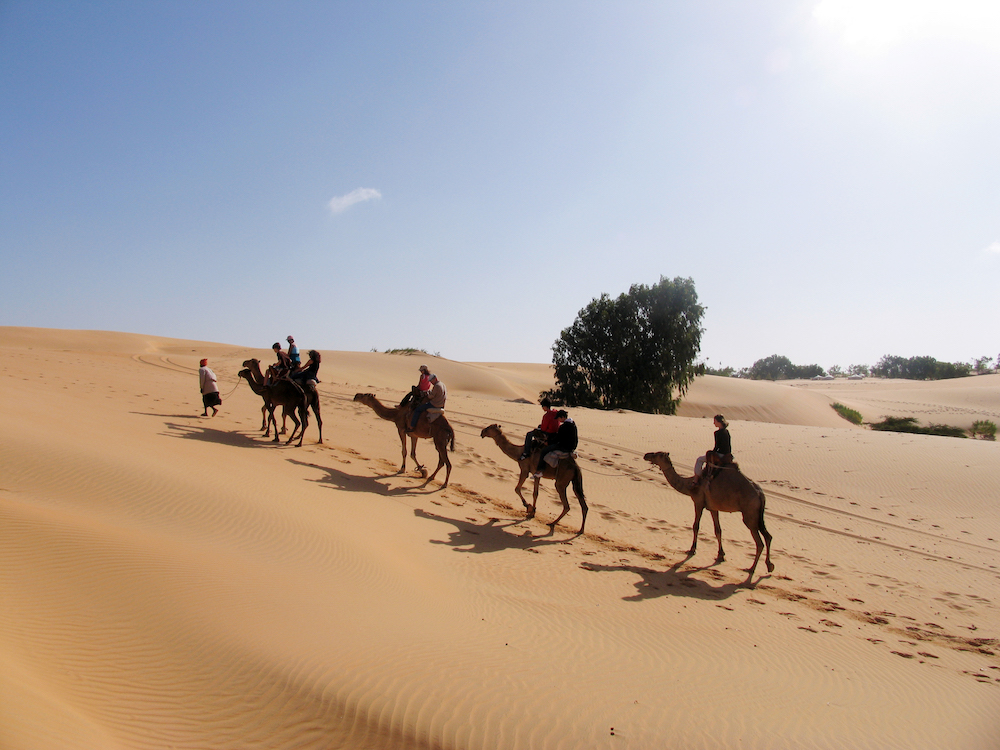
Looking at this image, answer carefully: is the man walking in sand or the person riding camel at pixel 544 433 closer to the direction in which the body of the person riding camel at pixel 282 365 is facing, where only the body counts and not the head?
the man walking in sand

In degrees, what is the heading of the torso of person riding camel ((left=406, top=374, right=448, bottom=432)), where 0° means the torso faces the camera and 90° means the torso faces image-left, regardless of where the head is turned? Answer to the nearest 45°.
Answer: approximately 90°

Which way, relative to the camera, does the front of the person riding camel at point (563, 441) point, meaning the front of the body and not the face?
to the viewer's left

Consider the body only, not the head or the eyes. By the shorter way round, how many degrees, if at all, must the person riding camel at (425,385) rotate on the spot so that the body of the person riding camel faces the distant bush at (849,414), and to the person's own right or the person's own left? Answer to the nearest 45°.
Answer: approximately 135° to the person's own right

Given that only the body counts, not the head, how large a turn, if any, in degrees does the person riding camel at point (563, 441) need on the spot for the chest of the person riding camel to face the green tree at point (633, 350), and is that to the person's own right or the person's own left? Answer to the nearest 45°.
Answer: approximately 90° to the person's own right

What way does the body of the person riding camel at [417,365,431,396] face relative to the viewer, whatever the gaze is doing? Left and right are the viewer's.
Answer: facing to the left of the viewer

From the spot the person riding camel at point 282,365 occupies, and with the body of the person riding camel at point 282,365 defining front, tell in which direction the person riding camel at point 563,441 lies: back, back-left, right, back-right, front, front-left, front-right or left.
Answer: back-left

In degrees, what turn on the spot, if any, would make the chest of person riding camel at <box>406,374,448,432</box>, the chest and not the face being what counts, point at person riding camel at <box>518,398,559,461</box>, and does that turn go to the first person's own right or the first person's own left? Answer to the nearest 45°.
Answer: approximately 135° to the first person's own left

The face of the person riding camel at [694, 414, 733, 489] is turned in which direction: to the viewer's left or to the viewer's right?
to the viewer's left

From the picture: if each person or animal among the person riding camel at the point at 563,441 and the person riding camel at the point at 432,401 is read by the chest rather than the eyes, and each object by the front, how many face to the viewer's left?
2

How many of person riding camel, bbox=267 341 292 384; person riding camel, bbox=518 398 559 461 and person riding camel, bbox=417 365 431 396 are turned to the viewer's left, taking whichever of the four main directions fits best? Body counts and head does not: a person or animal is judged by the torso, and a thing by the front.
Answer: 3

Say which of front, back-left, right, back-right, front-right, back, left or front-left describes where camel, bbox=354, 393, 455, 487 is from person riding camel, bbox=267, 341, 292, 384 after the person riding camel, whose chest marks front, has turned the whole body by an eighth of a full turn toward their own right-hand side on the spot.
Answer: back

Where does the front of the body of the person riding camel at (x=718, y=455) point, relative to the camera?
to the viewer's left

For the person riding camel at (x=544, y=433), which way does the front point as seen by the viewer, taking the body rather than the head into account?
to the viewer's left

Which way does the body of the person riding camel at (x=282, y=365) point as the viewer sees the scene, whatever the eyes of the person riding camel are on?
to the viewer's left

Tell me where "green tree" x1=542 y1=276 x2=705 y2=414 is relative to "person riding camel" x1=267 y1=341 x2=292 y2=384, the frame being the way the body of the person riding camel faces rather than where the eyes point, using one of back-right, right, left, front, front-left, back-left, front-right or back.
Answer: back-right
